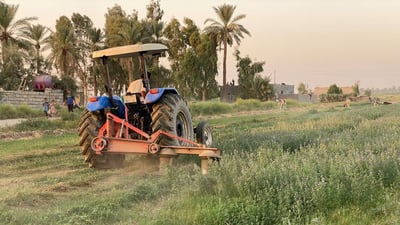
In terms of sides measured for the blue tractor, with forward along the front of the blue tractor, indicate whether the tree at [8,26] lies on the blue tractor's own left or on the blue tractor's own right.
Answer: on the blue tractor's own left

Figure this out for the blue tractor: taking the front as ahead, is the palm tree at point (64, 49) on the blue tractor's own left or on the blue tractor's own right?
on the blue tractor's own left

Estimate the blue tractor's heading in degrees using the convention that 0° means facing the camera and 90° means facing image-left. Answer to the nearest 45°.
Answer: approximately 225°
